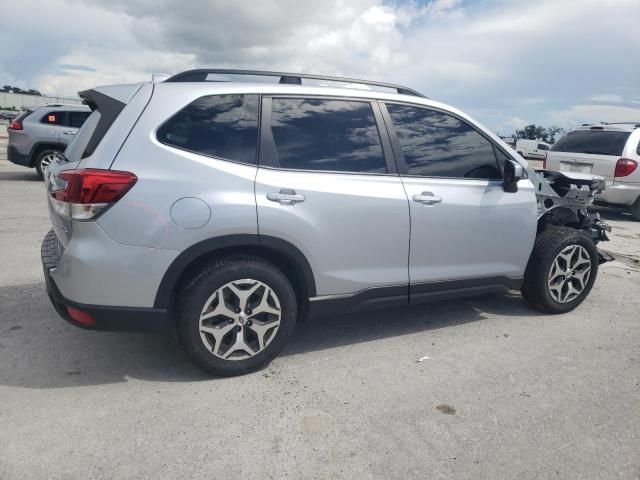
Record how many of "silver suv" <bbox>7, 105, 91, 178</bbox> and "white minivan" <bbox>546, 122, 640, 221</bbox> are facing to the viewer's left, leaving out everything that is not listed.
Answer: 0

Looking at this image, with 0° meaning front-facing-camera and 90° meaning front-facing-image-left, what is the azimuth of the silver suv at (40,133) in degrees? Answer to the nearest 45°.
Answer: approximately 225°

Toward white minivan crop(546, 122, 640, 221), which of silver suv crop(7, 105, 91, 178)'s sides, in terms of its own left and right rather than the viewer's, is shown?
right

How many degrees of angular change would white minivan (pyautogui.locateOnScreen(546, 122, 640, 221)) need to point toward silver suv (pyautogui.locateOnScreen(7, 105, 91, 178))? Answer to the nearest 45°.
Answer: approximately 135° to its left

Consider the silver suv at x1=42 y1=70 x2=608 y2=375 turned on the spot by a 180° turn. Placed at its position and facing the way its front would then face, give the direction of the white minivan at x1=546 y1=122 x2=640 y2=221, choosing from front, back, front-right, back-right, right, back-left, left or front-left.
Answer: back

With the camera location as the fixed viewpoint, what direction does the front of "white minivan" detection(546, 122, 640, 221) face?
facing away from the viewer and to the right of the viewer

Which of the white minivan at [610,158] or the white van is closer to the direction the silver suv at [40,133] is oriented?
the white van

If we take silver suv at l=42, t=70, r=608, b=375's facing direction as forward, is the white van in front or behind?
in front

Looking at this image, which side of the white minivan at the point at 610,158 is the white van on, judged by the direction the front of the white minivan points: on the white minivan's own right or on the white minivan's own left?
on the white minivan's own left

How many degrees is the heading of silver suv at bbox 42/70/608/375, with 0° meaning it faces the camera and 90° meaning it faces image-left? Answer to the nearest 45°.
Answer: approximately 225°
